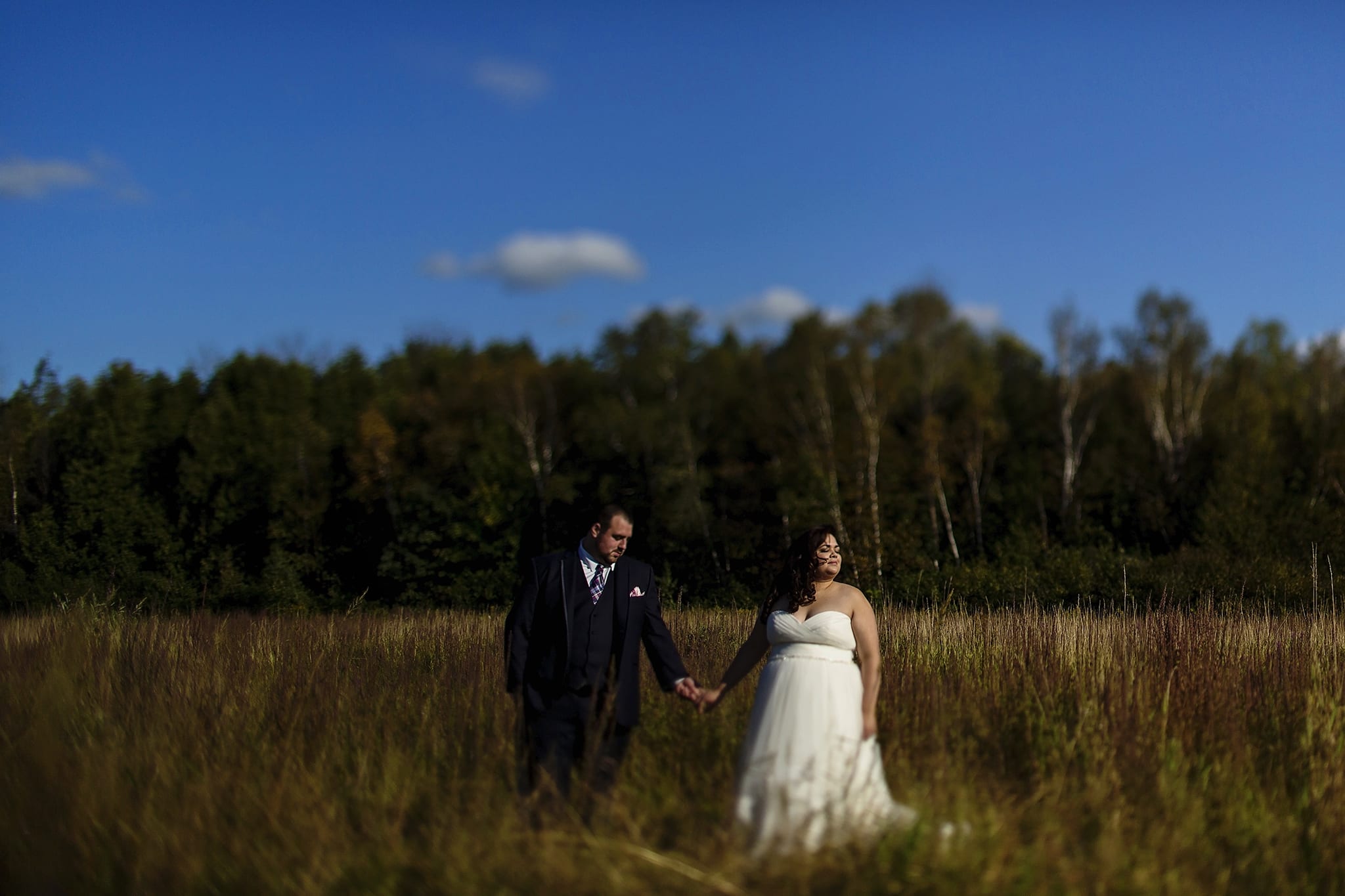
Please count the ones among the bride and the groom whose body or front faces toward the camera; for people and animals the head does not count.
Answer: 2

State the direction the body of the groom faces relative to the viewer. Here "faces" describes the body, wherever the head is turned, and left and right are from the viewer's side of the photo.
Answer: facing the viewer

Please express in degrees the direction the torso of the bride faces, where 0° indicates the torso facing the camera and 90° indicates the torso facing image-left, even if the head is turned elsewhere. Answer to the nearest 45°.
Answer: approximately 0°

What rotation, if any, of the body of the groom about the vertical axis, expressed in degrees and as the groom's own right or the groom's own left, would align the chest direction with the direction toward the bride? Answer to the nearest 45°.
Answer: approximately 45° to the groom's own left

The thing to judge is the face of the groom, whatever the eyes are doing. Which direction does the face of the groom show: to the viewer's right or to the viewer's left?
to the viewer's right

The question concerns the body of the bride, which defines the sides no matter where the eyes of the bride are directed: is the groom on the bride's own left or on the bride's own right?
on the bride's own right
